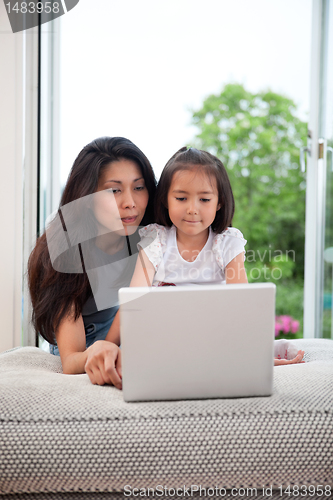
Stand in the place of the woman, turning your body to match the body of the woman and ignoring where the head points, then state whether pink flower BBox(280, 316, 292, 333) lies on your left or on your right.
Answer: on your left

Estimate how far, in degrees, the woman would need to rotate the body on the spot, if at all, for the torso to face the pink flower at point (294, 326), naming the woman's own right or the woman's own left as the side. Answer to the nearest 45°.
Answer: approximately 90° to the woman's own left

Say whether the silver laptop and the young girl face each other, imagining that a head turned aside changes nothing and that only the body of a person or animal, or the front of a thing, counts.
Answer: yes

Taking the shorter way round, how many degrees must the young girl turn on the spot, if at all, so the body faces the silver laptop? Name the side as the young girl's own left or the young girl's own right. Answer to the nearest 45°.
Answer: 0° — they already face it

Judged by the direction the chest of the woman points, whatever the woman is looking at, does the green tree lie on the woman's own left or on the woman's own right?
on the woman's own left

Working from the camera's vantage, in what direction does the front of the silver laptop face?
facing away from the viewer

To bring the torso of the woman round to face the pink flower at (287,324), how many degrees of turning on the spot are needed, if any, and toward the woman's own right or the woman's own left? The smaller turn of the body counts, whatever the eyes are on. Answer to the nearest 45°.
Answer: approximately 90° to the woman's own left

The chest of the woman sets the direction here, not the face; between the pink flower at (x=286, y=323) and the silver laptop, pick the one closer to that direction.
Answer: the silver laptop

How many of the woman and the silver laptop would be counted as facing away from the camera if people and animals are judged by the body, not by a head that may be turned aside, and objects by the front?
1

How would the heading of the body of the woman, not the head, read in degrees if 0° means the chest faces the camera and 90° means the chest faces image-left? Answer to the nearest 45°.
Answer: approximately 315°
